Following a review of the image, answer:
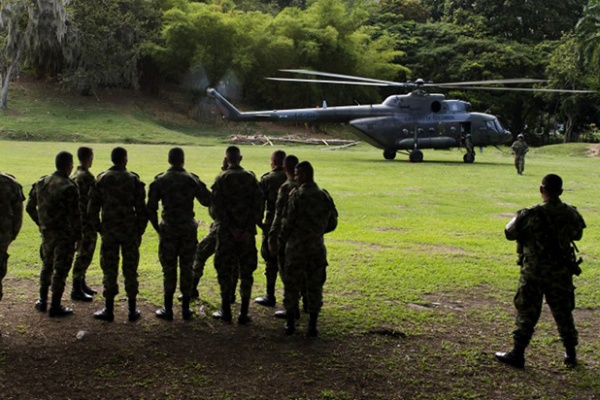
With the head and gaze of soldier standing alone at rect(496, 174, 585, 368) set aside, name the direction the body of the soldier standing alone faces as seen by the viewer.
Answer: away from the camera

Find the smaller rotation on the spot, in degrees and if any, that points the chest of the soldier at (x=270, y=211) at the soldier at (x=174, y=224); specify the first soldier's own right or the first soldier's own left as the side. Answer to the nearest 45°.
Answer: approximately 45° to the first soldier's own left

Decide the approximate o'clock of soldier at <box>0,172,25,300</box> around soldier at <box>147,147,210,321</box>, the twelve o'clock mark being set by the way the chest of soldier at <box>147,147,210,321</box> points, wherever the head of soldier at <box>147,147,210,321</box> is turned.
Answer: soldier at <box>0,172,25,300</box> is roughly at 9 o'clock from soldier at <box>147,147,210,321</box>.

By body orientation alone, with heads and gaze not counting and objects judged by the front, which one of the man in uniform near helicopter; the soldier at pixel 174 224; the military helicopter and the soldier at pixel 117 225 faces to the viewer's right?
the military helicopter

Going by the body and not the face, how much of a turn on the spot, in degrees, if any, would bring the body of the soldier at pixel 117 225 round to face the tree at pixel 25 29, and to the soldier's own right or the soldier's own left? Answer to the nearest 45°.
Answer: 0° — they already face it

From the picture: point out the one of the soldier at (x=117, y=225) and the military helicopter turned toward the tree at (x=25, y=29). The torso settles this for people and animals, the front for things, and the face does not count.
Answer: the soldier

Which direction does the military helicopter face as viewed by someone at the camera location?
facing to the right of the viewer

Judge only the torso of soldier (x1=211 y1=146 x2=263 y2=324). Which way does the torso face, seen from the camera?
away from the camera

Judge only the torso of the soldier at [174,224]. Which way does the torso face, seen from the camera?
away from the camera

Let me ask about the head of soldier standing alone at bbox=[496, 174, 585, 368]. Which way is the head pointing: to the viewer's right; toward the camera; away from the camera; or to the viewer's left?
away from the camera

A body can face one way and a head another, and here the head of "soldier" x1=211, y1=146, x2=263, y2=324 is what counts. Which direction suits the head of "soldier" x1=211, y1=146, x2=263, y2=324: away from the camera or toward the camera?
away from the camera

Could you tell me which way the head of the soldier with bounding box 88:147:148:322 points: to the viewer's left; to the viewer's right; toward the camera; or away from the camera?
away from the camera

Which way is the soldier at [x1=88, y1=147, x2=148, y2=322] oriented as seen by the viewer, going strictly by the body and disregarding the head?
away from the camera
